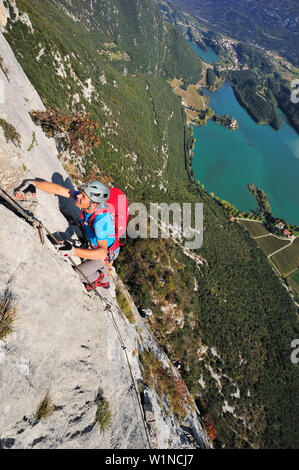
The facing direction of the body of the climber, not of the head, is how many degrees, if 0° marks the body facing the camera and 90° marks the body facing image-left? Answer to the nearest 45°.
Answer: approximately 90°

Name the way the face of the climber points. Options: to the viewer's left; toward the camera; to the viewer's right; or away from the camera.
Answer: to the viewer's left
